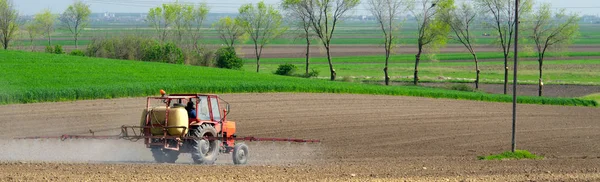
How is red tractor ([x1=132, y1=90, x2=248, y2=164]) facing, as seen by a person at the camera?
facing away from the viewer and to the right of the viewer
